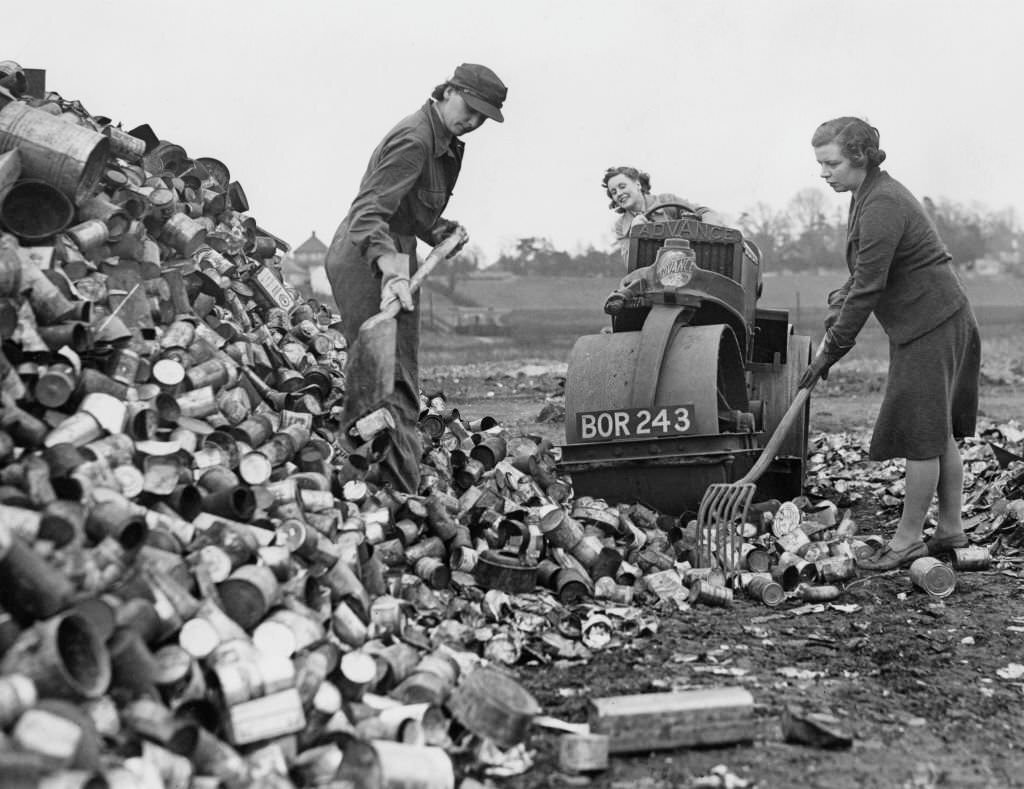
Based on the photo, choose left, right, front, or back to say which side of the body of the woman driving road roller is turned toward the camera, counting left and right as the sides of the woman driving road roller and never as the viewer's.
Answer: front

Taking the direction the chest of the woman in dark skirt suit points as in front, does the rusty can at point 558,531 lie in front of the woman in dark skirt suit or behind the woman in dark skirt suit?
in front

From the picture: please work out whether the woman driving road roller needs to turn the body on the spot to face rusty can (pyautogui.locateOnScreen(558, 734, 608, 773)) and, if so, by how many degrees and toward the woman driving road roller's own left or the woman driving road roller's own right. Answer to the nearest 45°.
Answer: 0° — they already face it

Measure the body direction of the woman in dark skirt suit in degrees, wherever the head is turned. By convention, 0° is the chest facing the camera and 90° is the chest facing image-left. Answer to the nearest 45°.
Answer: approximately 90°

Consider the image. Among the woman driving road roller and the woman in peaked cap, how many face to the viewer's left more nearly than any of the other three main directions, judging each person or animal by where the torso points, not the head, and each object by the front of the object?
0

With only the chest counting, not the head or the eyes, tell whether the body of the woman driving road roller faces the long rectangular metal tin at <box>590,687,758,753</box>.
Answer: yes

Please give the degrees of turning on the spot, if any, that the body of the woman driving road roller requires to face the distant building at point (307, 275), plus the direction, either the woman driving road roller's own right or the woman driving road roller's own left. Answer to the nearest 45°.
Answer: approximately 180°

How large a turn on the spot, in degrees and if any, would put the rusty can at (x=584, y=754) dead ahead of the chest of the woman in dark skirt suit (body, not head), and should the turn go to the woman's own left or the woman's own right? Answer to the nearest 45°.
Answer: approximately 90° to the woman's own left

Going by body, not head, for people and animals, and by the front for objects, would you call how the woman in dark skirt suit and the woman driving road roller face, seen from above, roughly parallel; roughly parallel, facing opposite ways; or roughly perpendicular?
roughly perpendicular

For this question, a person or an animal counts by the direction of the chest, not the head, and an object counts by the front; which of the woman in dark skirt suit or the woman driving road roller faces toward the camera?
the woman driving road roller

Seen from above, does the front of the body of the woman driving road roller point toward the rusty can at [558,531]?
yes

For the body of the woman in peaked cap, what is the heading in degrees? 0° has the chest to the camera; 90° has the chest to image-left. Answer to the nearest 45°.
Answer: approximately 315°

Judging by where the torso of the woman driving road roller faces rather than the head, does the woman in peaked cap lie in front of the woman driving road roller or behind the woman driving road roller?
in front

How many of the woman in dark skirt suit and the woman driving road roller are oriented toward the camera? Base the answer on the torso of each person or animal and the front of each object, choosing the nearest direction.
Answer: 1
